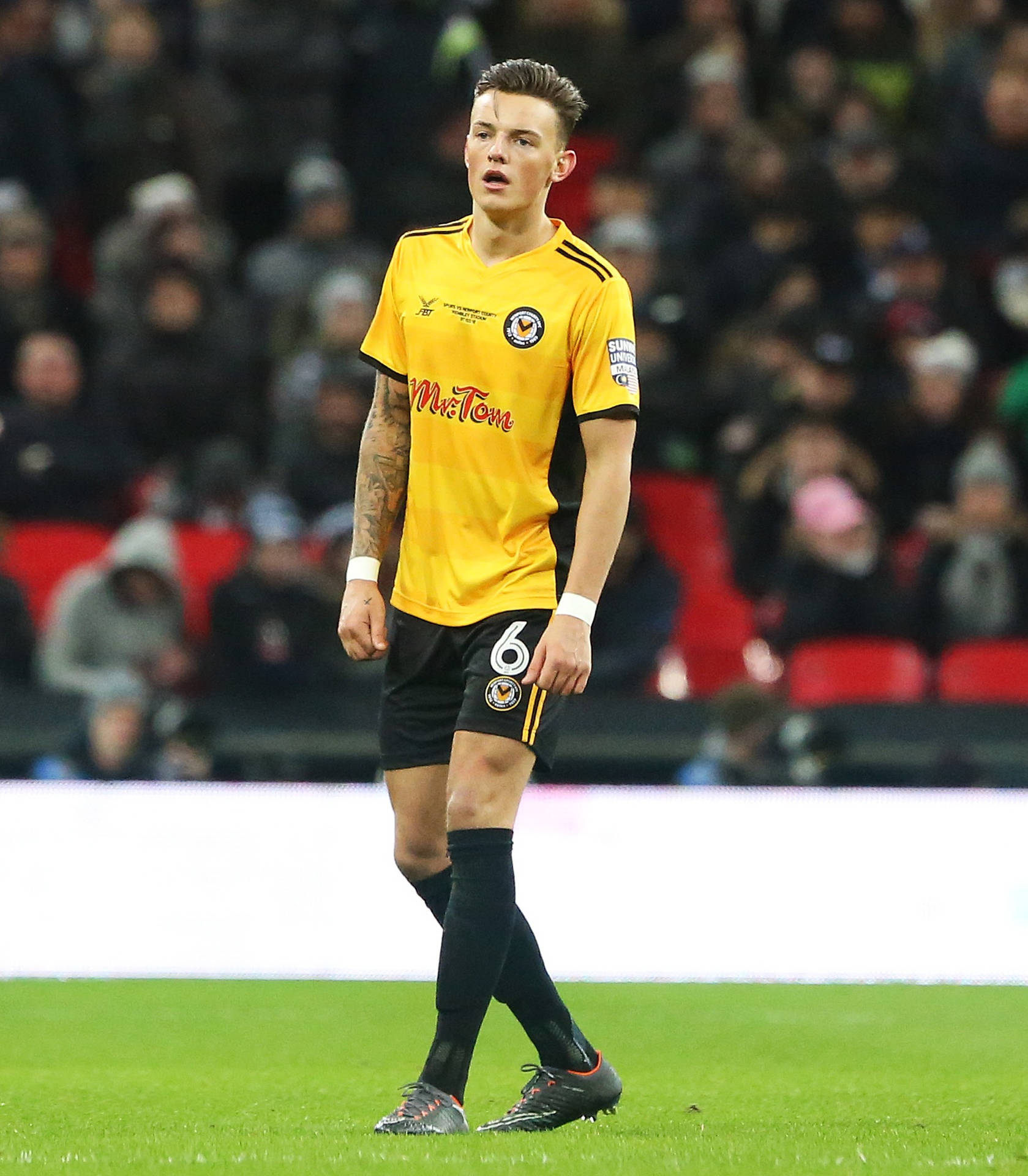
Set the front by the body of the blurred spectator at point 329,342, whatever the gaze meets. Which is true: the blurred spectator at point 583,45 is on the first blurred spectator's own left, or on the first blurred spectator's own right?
on the first blurred spectator's own left

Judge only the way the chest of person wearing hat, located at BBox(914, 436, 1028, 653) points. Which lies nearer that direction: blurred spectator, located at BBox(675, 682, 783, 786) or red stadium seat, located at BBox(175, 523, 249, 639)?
the blurred spectator

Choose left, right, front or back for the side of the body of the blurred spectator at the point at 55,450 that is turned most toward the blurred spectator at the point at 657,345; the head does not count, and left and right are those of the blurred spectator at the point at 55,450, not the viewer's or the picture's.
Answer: left

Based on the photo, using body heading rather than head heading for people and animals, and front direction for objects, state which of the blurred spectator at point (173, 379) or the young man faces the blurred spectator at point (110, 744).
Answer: the blurred spectator at point (173, 379)

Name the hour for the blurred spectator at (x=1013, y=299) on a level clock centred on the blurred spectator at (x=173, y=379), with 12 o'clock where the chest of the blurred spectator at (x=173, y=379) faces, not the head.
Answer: the blurred spectator at (x=1013, y=299) is roughly at 9 o'clock from the blurred spectator at (x=173, y=379).
